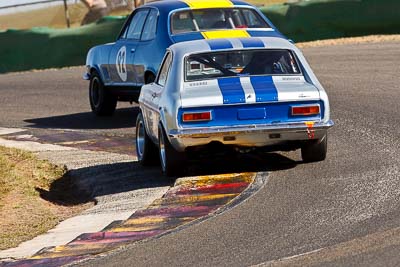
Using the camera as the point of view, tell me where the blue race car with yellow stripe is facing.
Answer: facing away from the viewer and to the left of the viewer
